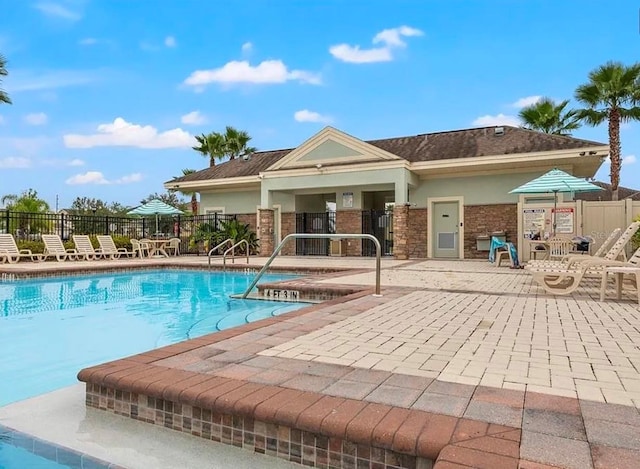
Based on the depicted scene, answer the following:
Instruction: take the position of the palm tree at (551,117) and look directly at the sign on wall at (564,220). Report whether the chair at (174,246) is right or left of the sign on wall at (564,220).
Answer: right

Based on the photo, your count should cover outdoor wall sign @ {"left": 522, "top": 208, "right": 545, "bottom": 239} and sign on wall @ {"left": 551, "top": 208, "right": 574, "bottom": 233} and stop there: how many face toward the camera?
2

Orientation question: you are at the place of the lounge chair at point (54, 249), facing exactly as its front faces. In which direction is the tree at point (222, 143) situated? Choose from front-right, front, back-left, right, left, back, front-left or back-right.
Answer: left

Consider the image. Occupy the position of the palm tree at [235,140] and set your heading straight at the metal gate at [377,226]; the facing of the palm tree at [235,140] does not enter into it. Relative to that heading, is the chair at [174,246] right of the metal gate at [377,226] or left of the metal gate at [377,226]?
right

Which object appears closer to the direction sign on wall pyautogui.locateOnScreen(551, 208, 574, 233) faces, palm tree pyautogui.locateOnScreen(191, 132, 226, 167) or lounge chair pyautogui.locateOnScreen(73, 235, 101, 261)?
the lounge chair

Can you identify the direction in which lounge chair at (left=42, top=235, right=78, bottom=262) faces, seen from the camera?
facing the viewer and to the right of the viewer

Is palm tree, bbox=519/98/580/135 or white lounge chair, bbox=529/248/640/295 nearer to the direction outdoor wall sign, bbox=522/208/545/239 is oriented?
the white lounge chair

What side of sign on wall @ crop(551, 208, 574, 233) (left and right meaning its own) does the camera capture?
front

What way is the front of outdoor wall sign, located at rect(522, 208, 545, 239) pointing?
toward the camera

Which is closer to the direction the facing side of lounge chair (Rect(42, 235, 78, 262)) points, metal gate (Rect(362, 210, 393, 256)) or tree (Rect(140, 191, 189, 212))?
the metal gate

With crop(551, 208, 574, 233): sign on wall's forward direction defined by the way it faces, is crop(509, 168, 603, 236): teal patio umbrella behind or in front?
in front

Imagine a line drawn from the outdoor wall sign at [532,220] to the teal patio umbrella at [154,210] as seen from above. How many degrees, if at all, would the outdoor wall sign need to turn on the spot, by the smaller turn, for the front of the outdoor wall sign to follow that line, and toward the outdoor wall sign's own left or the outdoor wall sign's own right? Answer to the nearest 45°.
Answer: approximately 90° to the outdoor wall sign's own right

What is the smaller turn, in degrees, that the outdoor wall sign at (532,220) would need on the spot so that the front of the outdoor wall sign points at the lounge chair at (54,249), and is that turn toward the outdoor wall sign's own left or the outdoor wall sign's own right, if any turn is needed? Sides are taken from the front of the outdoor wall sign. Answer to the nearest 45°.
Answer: approximately 90° to the outdoor wall sign's own right
